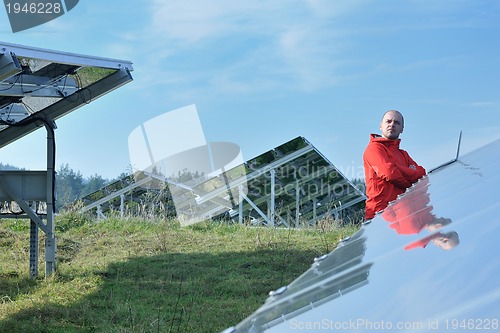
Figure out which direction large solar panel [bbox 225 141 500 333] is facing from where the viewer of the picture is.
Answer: facing the viewer and to the left of the viewer

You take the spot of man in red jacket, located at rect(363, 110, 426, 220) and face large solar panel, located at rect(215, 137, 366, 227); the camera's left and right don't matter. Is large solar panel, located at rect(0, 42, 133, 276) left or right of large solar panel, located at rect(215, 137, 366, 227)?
left

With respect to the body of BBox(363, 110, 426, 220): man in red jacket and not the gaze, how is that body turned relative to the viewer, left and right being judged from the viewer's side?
facing the viewer and to the right of the viewer

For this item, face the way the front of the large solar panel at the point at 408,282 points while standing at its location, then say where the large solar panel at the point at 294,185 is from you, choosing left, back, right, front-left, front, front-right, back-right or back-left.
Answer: back-right

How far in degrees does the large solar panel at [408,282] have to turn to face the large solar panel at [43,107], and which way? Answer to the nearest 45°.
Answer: approximately 90° to its right

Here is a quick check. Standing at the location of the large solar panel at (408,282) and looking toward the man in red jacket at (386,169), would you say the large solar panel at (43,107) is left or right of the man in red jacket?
left

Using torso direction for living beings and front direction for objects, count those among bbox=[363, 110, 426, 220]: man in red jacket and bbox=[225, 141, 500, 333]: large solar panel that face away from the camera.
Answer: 0

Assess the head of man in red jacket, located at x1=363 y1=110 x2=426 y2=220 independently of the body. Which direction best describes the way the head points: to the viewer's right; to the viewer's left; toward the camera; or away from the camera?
toward the camera
